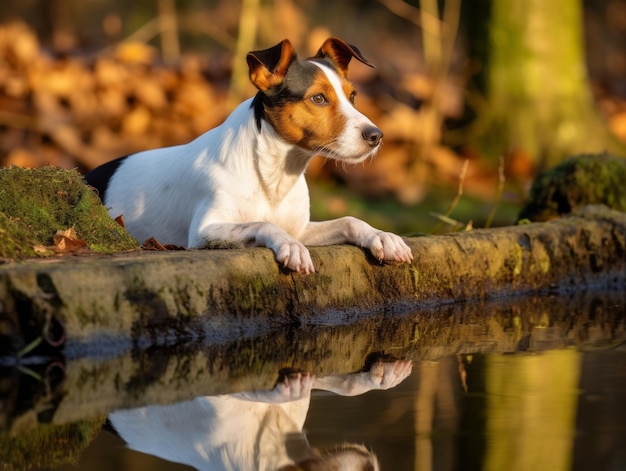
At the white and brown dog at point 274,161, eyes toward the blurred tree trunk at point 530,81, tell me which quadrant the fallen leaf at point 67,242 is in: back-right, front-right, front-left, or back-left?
back-left

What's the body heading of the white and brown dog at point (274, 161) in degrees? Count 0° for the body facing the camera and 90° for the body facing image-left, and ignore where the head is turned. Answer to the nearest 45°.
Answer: approximately 315°

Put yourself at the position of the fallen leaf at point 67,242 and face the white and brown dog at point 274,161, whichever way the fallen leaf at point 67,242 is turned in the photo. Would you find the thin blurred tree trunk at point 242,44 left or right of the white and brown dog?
left

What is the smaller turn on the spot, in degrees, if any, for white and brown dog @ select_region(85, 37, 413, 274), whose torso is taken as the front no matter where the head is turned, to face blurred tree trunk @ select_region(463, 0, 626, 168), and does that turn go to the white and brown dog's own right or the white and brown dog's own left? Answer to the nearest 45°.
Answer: approximately 90° to the white and brown dog's own left

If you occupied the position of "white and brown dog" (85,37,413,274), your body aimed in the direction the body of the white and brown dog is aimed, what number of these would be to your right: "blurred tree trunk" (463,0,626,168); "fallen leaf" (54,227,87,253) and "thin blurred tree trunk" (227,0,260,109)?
1

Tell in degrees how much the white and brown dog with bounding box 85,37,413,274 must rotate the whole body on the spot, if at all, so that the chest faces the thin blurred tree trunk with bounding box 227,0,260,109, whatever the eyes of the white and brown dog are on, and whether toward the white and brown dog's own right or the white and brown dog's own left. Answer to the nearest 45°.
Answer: approximately 135° to the white and brown dog's own left

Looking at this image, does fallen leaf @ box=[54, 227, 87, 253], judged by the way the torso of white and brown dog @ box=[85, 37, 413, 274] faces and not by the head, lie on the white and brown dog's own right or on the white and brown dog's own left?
on the white and brown dog's own right

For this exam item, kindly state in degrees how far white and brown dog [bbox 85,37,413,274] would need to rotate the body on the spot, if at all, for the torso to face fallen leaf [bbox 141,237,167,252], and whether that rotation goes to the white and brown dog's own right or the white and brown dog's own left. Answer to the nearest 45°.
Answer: approximately 90° to the white and brown dog's own right
